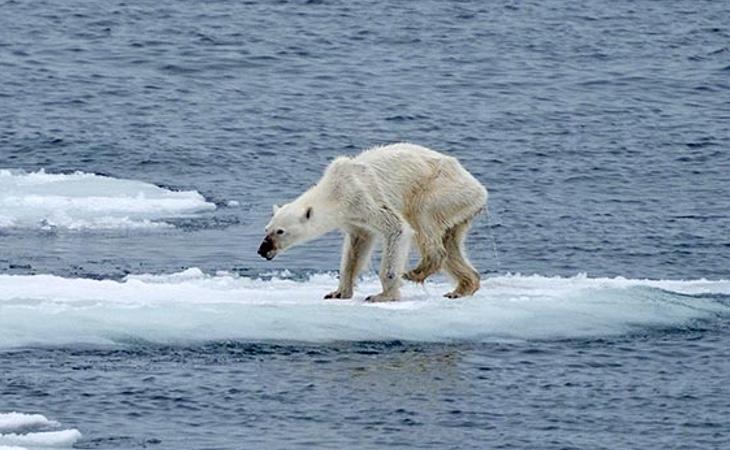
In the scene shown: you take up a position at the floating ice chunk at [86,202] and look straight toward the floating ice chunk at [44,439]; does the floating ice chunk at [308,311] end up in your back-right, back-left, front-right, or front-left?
front-left

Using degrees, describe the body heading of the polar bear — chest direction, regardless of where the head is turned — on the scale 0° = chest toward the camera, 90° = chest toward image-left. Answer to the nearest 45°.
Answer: approximately 90°

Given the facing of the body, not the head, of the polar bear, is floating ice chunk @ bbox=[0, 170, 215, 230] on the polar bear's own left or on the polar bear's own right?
on the polar bear's own right

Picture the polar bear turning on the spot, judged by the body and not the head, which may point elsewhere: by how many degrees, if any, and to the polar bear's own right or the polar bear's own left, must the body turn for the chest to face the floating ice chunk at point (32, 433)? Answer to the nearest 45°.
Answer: approximately 45° to the polar bear's own left

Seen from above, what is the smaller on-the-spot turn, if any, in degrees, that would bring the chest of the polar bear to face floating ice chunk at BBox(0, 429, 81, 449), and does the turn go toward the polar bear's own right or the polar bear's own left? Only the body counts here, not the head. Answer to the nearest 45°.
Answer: approximately 45° to the polar bear's own left
